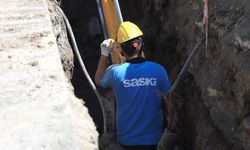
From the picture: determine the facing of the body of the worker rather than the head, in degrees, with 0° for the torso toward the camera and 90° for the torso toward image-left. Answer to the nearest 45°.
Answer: approximately 180°
